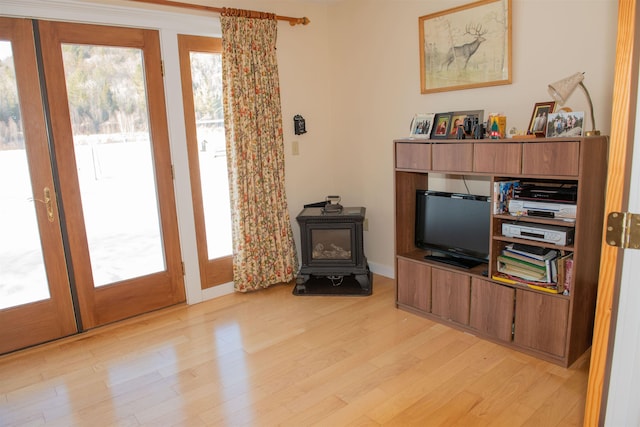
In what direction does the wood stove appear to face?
toward the camera

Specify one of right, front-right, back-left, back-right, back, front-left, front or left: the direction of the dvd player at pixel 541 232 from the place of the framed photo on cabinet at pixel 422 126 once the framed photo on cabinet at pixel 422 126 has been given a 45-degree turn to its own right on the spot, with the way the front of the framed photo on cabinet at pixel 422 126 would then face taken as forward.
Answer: back-left

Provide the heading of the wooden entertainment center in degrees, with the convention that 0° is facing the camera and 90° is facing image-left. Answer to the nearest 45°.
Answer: approximately 45°

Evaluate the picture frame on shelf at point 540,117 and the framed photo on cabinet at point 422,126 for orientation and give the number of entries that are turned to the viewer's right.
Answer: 0

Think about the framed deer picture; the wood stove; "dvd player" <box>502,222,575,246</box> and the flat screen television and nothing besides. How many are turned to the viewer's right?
0

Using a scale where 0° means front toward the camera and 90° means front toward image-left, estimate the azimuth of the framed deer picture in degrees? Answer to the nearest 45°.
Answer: approximately 45°

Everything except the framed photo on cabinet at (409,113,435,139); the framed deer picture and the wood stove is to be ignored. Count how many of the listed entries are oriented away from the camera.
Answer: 0

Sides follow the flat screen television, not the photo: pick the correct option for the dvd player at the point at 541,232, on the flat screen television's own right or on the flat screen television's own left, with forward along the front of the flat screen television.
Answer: on the flat screen television's own left

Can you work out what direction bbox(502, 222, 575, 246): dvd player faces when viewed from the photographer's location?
facing the viewer and to the left of the viewer

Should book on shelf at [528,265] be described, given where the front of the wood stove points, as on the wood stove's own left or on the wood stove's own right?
on the wood stove's own left

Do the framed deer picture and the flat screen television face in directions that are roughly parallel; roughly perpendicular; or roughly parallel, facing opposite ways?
roughly parallel

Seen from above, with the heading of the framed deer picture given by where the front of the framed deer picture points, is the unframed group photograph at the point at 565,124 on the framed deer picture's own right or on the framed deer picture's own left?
on the framed deer picture's own left
